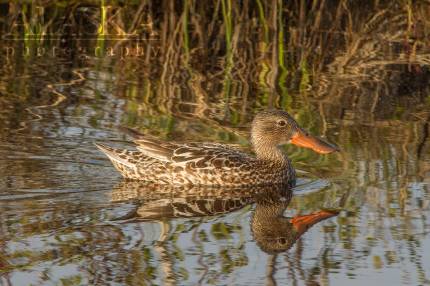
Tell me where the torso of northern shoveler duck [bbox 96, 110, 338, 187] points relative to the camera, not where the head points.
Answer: to the viewer's right
